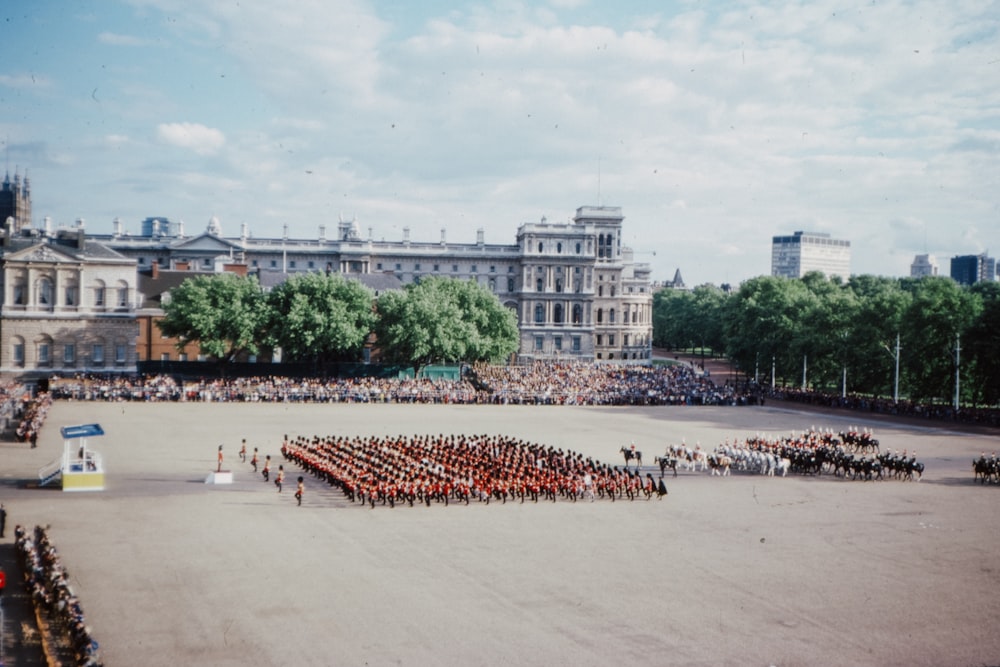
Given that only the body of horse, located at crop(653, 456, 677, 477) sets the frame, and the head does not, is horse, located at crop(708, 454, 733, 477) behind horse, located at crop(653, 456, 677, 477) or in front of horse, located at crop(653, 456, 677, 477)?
behind

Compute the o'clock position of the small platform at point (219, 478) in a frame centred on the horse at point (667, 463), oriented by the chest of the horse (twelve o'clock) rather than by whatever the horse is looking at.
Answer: The small platform is roughly at 11 o'clock from the horse.

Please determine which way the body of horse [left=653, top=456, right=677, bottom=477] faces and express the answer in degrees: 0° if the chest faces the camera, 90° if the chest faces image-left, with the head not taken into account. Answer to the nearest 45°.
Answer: approximately 90°

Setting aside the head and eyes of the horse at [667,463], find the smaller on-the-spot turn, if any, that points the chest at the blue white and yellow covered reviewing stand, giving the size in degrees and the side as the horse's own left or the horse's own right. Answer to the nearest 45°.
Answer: approximately 45° to the horse's own left

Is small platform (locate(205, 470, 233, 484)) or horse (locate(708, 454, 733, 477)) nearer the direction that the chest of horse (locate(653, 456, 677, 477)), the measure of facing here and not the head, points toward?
the small platform

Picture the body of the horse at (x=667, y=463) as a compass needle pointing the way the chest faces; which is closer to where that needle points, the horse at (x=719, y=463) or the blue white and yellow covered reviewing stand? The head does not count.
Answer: the blue white and yellow covered reviewing stand
